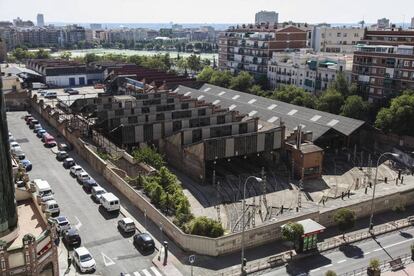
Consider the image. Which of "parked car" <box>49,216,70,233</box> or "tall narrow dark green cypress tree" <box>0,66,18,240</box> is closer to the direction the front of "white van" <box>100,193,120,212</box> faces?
the parked car

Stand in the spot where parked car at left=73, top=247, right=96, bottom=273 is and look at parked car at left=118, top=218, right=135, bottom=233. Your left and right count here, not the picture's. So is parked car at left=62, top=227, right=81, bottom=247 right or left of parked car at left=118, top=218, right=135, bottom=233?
left

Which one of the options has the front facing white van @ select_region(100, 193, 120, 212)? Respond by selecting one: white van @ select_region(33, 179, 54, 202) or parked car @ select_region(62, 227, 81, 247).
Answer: white van @ select_region(33, 179, 54, 202)
